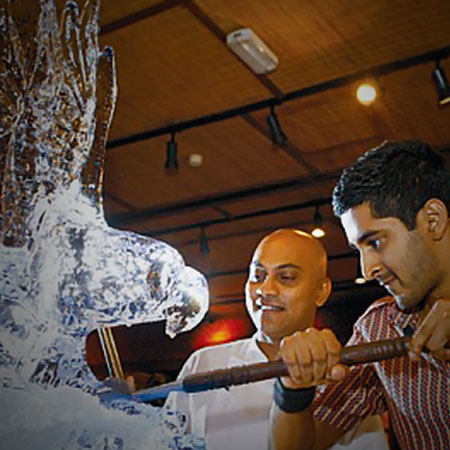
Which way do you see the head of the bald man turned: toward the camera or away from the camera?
toward the camera

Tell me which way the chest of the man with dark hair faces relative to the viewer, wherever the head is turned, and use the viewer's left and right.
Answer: facing the viewer and to the left of the viewer

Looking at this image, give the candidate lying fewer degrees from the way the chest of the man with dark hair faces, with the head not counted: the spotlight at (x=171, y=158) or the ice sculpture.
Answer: the ice sculpture

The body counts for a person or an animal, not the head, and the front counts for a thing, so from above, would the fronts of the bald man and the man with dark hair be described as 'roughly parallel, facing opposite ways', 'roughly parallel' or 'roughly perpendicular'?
roughly parallel

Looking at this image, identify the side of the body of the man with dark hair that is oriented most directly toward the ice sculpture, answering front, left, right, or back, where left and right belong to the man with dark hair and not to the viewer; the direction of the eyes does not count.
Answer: front

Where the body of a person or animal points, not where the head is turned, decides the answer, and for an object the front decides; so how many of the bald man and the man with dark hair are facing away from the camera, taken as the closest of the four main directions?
0

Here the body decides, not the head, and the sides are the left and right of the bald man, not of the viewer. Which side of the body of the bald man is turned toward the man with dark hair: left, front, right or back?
left

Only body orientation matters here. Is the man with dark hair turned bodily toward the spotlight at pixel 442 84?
no
